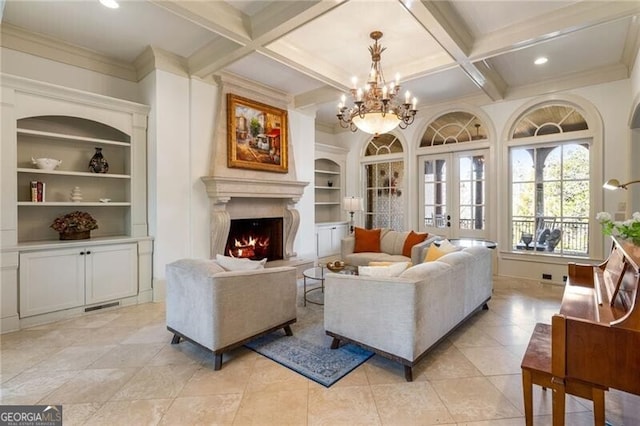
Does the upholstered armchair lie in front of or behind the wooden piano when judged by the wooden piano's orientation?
in front

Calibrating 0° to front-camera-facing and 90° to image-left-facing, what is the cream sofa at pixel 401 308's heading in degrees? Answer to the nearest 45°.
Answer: approximately 135°

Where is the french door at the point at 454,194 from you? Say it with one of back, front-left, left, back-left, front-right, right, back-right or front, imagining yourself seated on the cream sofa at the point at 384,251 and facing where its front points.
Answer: back

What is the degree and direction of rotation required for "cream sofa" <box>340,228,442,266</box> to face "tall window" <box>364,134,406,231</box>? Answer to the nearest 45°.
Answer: approximately 135° to its right

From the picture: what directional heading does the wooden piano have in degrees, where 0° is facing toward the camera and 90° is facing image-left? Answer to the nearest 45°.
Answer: approximately 90°

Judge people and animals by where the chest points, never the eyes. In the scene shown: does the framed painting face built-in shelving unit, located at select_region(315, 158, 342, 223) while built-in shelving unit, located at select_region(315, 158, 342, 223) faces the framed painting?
no

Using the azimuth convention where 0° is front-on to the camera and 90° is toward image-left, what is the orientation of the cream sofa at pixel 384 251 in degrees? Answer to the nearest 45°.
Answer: approximately 45°

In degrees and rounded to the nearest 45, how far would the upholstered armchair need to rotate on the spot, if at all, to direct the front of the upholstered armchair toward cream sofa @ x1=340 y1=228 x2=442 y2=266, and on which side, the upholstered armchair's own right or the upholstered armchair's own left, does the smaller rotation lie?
0° — it already faces it

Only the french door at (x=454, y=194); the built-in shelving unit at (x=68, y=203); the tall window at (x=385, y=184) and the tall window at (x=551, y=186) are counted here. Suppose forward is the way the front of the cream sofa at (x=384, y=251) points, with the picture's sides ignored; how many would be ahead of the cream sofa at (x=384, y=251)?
1

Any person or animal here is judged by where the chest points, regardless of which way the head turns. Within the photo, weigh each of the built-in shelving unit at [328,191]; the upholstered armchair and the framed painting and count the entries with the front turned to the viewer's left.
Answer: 0

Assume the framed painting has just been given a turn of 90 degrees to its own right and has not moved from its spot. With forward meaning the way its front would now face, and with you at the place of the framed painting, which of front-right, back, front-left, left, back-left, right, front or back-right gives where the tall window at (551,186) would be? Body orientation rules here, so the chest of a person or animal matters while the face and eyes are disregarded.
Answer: back-left

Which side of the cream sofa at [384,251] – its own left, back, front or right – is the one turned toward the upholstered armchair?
front

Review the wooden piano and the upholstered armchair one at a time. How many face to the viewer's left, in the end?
1

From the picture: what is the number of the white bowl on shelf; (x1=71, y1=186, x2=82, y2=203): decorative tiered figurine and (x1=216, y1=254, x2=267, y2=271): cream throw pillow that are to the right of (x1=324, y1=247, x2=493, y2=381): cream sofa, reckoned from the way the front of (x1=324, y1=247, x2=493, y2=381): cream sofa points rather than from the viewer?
0

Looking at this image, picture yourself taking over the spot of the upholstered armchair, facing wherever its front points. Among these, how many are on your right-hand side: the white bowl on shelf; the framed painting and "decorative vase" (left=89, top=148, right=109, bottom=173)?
0

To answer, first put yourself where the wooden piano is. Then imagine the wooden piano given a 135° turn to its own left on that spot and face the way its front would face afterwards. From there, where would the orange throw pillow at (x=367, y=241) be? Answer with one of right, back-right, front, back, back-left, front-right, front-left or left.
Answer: back

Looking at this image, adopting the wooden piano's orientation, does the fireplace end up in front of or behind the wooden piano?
in front

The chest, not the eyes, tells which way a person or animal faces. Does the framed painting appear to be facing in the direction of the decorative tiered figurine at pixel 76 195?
no

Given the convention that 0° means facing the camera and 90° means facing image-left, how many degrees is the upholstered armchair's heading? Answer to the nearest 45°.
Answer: approximately 225°

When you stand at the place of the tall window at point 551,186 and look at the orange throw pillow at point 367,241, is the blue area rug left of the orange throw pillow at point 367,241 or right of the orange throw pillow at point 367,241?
left

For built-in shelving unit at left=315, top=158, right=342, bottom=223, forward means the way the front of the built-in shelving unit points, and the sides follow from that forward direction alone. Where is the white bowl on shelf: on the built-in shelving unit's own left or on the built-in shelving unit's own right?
on the built-in shelving unit's own right

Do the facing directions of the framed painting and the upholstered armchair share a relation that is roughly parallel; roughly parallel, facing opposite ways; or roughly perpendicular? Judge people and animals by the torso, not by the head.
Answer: roughly perpendicular
